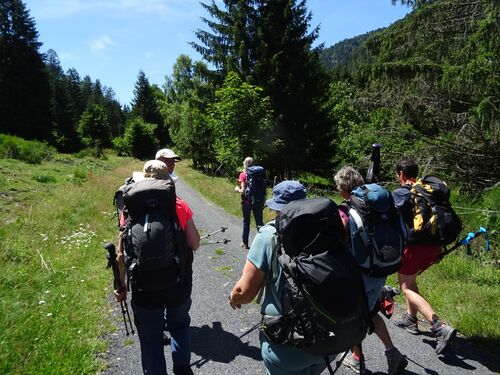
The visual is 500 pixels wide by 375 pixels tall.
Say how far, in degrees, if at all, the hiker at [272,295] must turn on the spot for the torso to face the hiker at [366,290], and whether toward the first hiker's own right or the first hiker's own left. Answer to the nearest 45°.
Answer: approximately 90° to the first hiker's own right

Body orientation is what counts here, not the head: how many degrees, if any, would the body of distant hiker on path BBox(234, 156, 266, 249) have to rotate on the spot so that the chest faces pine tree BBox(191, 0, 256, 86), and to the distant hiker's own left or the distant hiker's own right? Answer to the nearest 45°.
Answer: approximately 45° to the distant hiker's own right

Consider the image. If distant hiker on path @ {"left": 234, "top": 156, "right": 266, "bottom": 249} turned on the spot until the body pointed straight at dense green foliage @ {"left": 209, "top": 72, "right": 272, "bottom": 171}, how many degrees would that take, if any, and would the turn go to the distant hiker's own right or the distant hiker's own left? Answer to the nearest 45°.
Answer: approximately 45° to the distant hiker's own right

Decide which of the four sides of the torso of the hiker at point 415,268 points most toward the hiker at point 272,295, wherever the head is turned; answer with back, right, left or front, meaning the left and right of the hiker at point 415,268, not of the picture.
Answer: left

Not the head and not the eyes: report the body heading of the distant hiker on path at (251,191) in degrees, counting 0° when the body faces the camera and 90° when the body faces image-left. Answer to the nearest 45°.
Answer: approximately 135°

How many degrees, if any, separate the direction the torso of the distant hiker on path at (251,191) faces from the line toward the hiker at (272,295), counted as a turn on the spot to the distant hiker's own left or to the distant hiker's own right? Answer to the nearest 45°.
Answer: approximately 135° to the distant hiker's own left

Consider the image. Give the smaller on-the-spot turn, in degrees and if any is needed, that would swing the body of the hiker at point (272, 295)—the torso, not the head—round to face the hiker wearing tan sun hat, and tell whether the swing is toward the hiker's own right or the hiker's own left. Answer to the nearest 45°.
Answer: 0° — they already face them

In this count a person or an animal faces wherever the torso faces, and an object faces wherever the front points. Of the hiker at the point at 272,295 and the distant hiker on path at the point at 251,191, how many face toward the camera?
0

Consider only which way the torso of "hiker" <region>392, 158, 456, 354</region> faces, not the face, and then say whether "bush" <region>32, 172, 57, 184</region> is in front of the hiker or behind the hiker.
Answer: in front

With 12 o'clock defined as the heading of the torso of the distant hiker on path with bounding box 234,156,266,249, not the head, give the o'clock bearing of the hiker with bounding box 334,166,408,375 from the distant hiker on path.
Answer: The hiker is roughly at 7 o'clock from the distant hiker on path.

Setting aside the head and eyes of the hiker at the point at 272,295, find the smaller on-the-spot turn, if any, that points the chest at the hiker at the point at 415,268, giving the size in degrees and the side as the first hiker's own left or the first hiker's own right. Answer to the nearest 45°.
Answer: approximately 90° to the first hiker's own right
